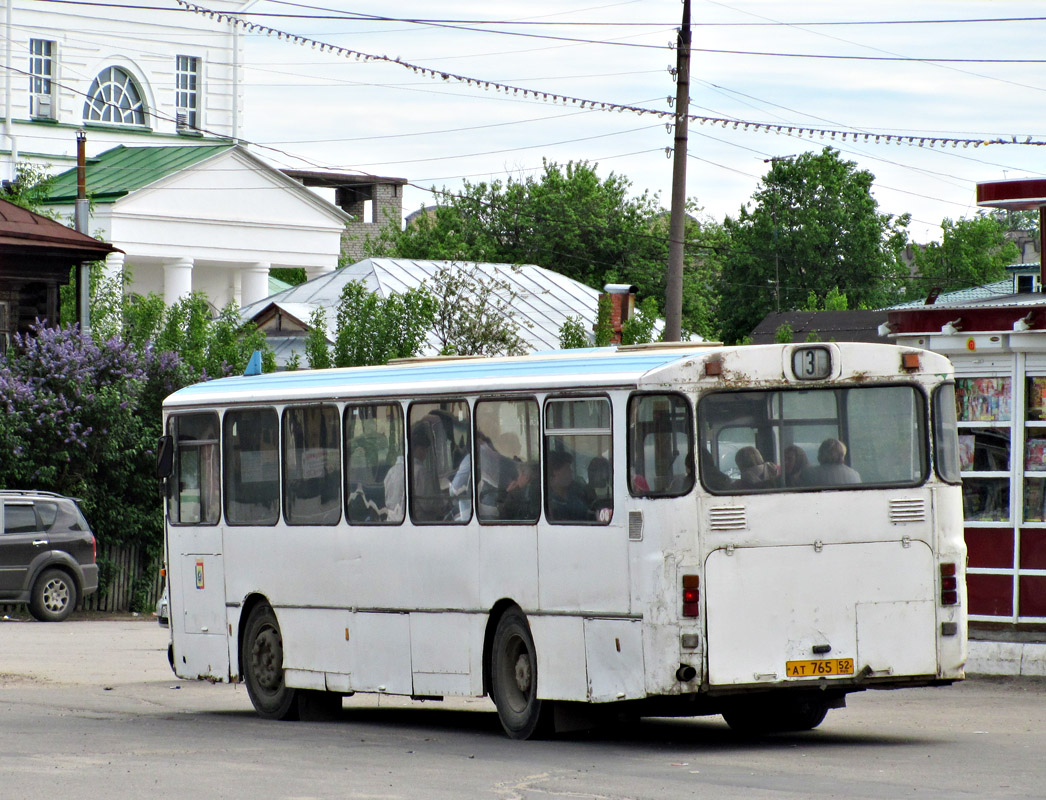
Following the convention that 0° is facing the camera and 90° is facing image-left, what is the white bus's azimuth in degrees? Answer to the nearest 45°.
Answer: approximately 135°

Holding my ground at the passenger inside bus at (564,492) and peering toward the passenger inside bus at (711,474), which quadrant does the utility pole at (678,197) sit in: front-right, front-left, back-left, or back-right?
back-left

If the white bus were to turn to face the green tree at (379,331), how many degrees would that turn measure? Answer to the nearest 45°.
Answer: approximately 45° to its right

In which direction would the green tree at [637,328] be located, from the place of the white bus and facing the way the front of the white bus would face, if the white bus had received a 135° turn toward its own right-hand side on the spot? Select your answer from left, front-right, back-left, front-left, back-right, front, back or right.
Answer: left

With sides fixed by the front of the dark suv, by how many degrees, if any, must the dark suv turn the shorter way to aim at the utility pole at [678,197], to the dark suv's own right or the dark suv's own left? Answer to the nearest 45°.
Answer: approximately 180°

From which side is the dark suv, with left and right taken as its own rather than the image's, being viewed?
left

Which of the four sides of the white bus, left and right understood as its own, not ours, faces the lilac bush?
front

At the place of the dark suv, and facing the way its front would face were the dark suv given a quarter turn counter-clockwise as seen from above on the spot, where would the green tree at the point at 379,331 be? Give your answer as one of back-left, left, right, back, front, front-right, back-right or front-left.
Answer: back-left

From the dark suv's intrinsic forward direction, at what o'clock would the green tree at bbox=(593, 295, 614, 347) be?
The green tree is roughly at 5 o'clock from the dark suv.

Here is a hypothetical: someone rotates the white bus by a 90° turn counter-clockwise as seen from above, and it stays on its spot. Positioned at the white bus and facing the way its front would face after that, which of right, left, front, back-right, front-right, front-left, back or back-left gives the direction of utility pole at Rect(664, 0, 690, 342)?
back-right
